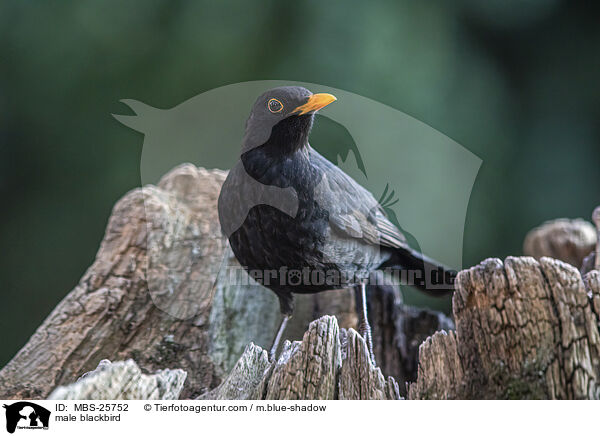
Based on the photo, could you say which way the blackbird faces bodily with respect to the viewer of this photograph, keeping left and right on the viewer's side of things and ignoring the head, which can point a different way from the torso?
facing the viewer and to the left of the viewer
